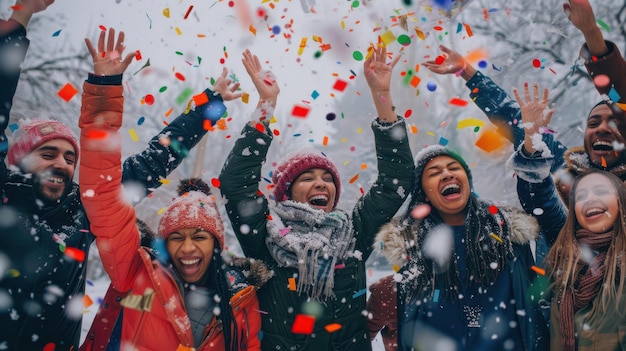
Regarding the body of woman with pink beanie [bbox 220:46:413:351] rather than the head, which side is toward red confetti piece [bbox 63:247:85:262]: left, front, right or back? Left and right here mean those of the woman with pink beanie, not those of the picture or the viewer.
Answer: right

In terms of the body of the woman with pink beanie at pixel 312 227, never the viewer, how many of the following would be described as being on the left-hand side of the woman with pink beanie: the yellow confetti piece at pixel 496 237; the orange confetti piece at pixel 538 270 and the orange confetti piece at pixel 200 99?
2

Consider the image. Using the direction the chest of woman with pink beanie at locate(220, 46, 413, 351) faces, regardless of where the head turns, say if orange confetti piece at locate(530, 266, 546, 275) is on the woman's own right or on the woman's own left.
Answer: on the woman's own left

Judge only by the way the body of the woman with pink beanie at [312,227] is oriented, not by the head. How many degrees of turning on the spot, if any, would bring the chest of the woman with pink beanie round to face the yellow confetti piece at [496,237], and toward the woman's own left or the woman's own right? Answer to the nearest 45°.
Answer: approximately 90° to the woman's own left

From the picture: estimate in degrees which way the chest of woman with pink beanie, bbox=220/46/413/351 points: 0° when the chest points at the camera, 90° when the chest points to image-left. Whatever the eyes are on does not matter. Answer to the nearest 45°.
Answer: approximately 0°

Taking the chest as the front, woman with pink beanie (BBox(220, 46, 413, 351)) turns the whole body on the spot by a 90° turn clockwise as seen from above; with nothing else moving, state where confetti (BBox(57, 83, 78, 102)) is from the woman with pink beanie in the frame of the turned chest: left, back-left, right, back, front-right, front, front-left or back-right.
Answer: front-right
